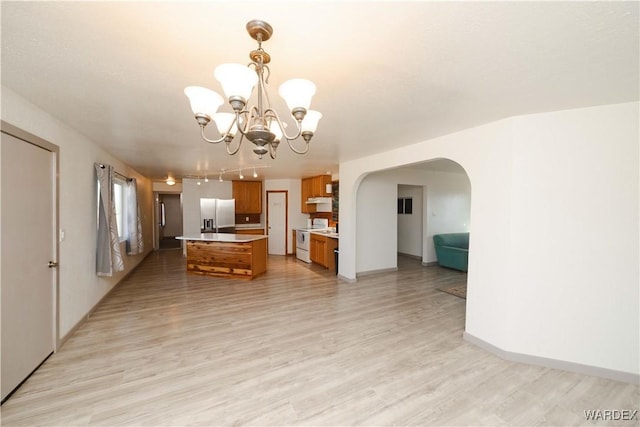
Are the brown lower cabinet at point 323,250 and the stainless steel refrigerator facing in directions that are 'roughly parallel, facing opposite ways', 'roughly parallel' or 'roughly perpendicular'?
roughly perpendicular

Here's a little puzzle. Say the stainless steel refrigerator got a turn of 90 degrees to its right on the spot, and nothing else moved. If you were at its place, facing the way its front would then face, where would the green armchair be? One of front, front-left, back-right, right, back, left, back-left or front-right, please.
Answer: back-left

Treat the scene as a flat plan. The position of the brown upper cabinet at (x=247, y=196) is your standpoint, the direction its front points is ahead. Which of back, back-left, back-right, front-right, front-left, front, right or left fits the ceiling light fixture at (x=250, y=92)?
front

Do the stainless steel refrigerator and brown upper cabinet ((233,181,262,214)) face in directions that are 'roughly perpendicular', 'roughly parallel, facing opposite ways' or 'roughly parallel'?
roughly parallel

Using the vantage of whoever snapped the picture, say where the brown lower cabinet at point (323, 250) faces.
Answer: facing the viewer and to the left of the viewer

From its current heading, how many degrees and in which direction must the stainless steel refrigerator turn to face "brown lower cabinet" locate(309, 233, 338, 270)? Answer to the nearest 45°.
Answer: approximately 45° to its left

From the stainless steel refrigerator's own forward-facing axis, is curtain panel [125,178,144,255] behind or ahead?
ahead

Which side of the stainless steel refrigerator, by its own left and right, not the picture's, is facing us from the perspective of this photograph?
front

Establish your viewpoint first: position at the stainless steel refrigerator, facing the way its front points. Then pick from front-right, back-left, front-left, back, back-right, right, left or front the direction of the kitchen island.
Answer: front

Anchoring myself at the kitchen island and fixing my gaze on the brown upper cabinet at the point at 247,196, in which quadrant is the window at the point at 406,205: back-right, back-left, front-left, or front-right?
front-right

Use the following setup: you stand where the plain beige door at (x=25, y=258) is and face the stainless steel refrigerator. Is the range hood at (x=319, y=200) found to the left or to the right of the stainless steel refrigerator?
right

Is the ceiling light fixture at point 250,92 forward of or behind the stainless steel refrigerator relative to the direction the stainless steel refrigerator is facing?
forward

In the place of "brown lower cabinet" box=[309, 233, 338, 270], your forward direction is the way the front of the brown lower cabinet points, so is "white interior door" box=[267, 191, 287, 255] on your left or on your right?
on your right

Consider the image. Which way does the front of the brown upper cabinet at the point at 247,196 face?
toward the camera

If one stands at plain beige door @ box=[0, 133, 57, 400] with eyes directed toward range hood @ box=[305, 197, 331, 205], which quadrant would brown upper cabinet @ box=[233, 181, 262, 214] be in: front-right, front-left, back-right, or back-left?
front-left

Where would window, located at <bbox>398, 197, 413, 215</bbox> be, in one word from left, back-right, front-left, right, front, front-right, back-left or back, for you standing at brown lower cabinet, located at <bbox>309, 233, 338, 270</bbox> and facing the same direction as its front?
back

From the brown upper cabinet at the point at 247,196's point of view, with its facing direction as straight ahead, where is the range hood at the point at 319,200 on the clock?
The range hood is roughly at 10 o'clock from the brown upper cabinet.

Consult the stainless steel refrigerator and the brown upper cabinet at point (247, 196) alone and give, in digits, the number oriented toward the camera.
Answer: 2
